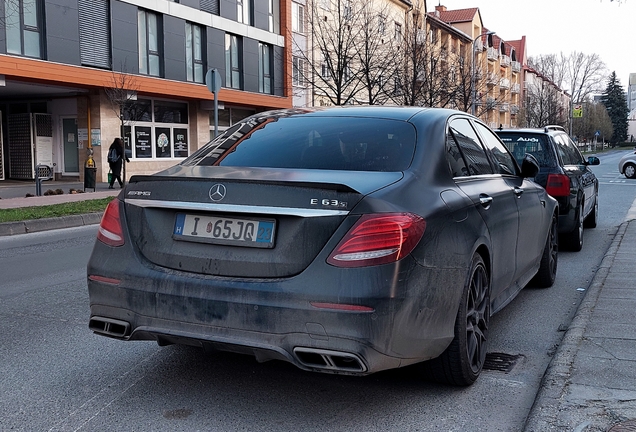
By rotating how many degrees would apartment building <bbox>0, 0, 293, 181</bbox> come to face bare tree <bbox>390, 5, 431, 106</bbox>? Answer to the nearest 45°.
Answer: approximately 45° to its left

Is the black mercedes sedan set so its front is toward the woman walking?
no

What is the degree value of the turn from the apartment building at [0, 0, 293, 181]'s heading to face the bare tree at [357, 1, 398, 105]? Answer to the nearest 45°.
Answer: approximately 45° to its left

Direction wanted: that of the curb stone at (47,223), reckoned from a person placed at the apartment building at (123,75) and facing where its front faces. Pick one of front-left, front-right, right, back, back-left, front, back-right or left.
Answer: front-right

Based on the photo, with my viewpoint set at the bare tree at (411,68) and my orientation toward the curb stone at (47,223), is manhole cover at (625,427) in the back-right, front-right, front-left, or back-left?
front-left

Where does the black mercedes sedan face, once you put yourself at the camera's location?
facing away from the viewer and to the right of the viewer

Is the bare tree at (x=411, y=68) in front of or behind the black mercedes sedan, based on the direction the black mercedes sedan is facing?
in front

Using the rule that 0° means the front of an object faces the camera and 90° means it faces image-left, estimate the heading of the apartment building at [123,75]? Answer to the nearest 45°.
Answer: approximately 315°

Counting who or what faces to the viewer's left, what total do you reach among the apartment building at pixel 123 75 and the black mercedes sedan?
0

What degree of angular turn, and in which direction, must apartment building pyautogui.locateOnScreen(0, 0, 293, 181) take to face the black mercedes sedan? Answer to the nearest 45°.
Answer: approximately 45° to its right

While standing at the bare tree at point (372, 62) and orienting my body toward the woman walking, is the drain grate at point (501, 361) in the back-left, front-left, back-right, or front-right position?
front-left

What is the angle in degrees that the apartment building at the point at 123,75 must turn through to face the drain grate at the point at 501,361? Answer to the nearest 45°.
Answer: approximately 45° to its right

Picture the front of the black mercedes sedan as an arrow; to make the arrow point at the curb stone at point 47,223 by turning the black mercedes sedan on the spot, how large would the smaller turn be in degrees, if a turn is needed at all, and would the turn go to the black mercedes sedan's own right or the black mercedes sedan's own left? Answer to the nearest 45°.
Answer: approximately 90° to the black mercedes sedan's own left

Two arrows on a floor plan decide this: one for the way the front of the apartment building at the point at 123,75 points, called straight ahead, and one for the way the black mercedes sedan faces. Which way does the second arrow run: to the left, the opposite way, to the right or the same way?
to the left

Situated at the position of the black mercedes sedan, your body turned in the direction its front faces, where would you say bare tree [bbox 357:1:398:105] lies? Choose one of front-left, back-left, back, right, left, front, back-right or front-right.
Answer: front-left

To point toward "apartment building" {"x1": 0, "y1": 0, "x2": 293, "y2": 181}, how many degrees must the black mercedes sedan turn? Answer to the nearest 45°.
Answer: approximately 45° to its left
